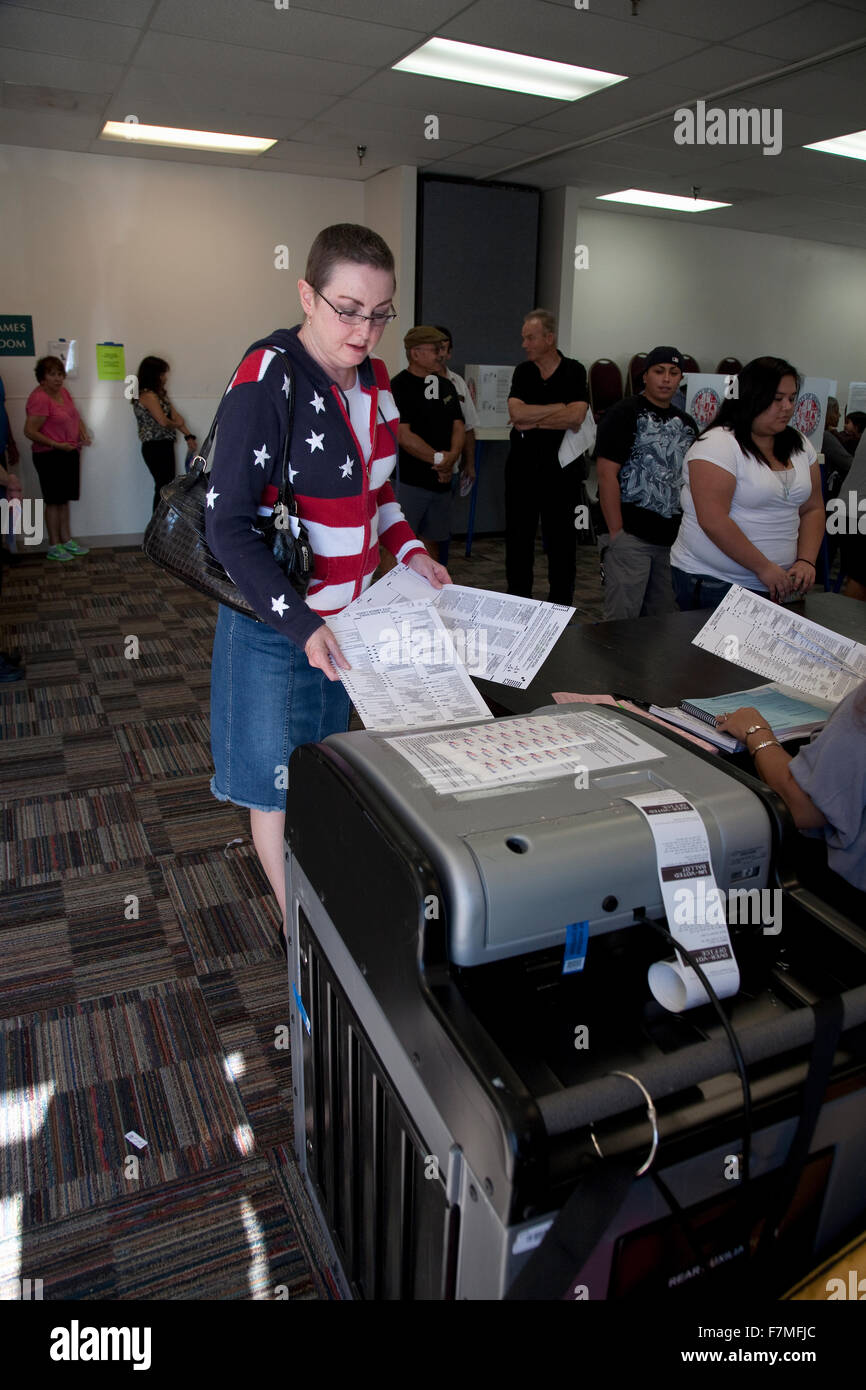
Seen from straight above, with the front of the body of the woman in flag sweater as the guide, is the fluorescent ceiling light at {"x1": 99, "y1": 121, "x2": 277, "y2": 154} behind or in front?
behind

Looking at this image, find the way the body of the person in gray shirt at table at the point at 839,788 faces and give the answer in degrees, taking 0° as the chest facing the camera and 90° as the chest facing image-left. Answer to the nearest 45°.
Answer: approximately 135°

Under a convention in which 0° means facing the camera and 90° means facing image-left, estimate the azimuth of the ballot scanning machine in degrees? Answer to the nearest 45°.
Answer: approximately 135°

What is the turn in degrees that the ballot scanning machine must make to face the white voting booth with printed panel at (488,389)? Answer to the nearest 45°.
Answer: approximately 45° to its right

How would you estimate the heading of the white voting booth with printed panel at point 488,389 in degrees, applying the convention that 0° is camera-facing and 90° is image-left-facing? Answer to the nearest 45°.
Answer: approximately 0°

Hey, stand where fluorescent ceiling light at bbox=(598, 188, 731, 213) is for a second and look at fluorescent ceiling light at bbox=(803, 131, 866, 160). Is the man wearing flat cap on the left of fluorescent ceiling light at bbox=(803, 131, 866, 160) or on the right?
right

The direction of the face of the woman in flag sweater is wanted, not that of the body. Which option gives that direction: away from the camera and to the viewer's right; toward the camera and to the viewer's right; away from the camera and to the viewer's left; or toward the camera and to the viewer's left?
toward the camera and to the viewer's right

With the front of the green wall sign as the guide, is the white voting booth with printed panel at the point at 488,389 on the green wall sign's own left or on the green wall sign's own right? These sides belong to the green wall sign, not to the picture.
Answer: on the green wall sign's own left

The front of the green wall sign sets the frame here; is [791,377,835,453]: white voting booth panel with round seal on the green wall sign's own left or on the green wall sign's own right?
on the green wall sign's own left

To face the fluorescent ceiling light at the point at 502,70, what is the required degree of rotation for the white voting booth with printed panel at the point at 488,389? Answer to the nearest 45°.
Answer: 0° — it already faces it
